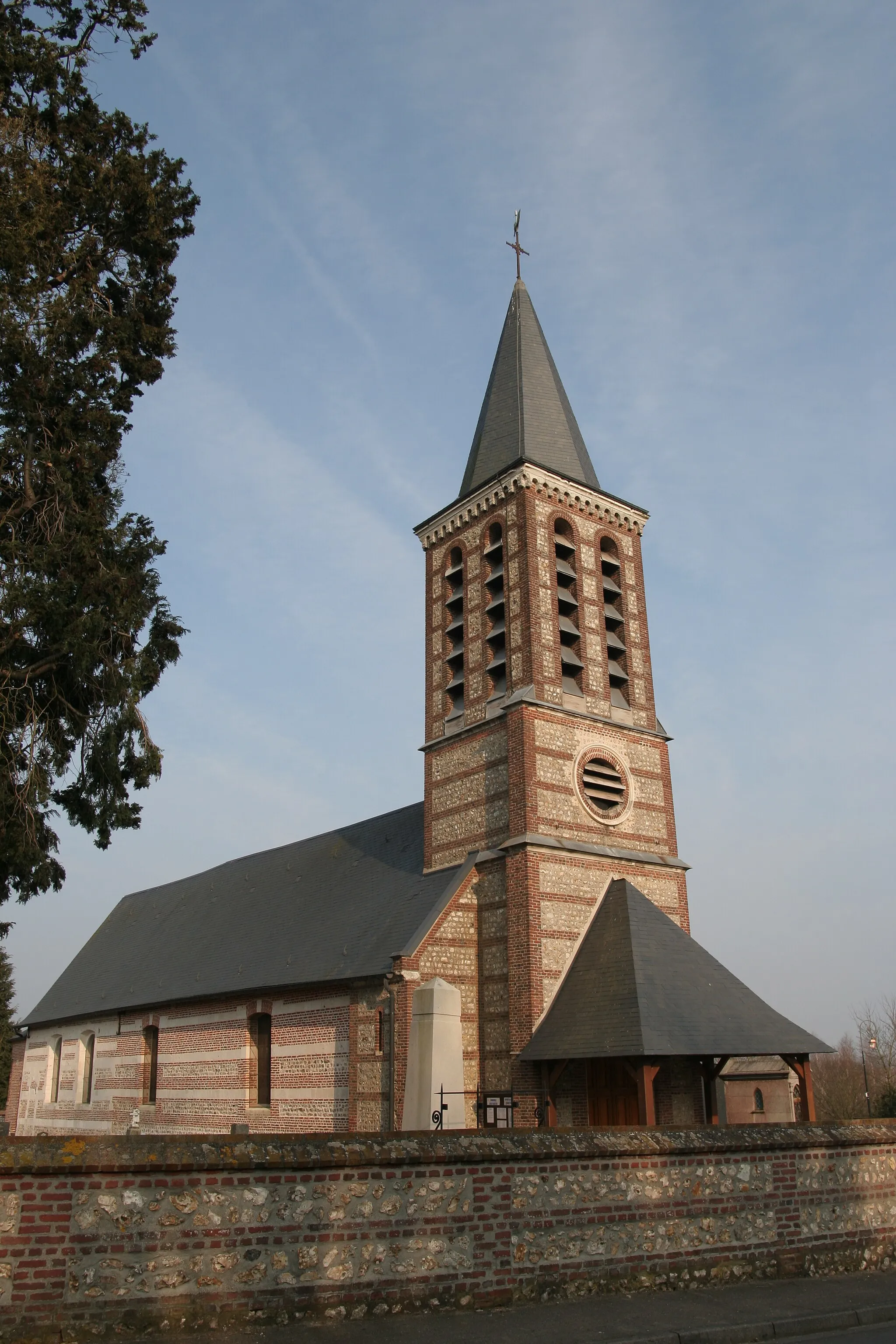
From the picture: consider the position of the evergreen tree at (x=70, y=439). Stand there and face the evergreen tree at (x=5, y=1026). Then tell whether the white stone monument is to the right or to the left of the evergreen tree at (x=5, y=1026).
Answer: right

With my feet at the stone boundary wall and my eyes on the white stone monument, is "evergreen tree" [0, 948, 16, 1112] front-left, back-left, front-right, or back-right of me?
front-left

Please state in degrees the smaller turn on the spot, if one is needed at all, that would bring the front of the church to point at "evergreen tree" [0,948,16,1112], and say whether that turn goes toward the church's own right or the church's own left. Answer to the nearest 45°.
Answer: approximately 180°

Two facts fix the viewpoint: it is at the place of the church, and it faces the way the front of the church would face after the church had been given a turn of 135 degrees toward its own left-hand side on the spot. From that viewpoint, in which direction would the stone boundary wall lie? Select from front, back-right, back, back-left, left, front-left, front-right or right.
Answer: back

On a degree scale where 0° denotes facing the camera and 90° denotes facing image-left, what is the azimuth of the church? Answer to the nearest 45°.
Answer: approximately 315°
